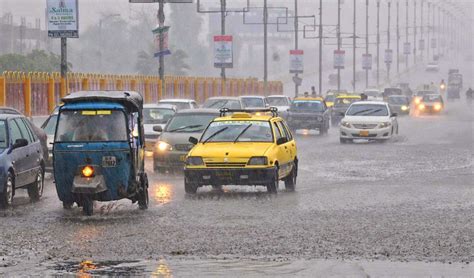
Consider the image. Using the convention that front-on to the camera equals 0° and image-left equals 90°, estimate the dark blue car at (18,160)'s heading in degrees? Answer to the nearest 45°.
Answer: approximately 45°

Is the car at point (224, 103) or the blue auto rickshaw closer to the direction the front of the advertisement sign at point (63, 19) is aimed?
the blue auto rickshaw

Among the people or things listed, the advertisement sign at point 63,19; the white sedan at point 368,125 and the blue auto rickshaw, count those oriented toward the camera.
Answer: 3

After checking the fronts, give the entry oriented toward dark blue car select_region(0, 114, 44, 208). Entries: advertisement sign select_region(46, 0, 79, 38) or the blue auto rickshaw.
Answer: the advertisement sign

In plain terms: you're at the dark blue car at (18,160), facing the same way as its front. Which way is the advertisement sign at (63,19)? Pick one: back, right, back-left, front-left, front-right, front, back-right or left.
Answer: back-right

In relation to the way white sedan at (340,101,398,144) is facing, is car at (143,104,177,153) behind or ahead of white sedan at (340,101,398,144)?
ahead

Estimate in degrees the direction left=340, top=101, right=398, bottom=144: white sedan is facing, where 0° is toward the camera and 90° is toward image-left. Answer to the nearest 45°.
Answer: approximately 0°

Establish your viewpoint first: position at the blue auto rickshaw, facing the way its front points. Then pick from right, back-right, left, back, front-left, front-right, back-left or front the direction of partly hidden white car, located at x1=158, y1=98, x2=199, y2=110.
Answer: back

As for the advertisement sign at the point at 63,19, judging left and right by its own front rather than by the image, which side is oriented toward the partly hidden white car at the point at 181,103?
left

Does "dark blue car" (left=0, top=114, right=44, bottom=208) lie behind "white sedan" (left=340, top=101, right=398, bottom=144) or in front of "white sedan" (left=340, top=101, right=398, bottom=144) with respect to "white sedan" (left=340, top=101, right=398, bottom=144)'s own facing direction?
in front

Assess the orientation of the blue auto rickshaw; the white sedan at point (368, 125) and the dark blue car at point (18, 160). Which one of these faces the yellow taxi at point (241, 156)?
the white sedan

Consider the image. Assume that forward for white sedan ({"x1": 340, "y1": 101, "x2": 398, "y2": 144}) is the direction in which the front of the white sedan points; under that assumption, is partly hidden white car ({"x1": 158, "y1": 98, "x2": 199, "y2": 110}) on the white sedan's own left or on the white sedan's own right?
on the white sedan's own right
